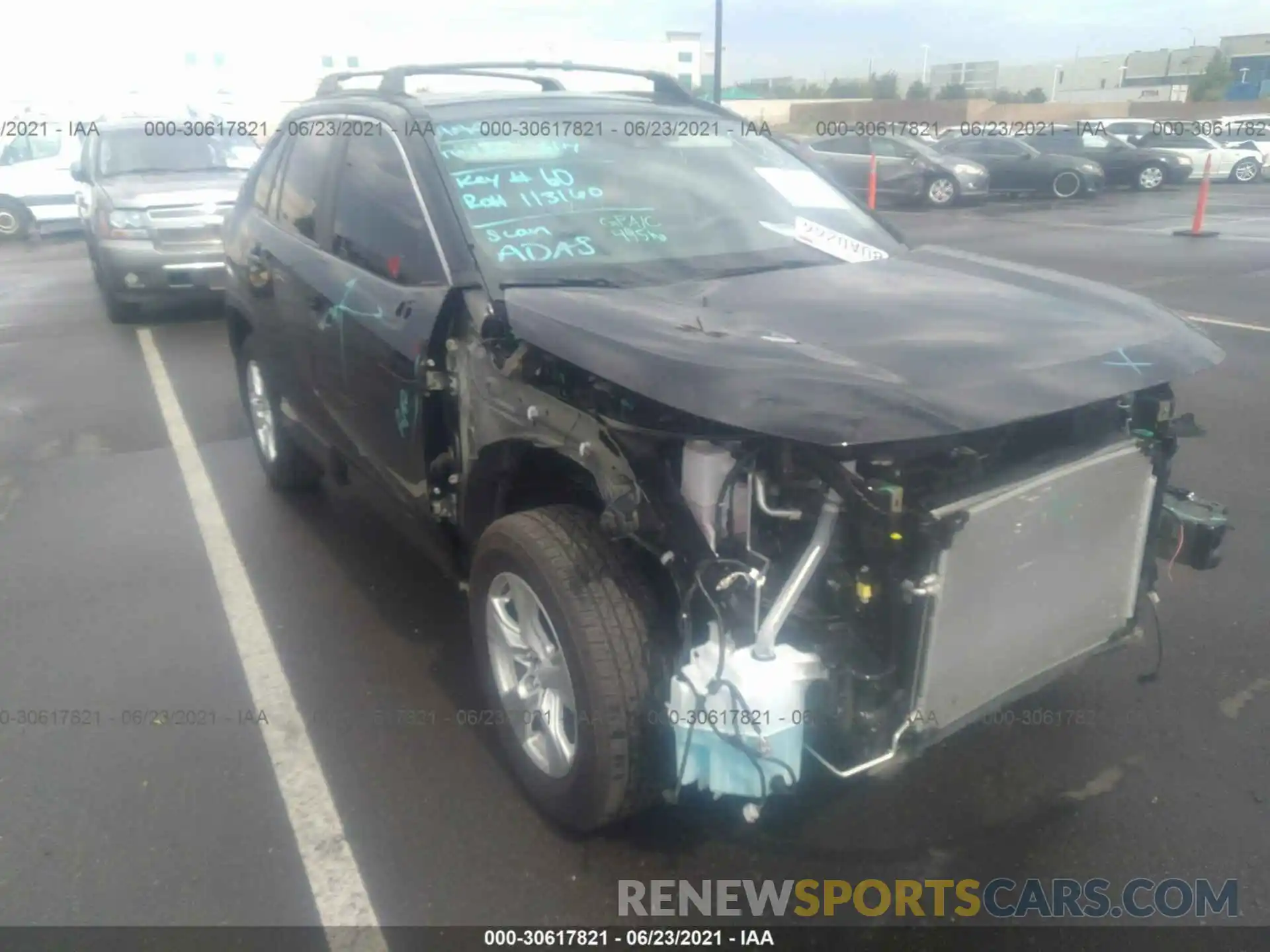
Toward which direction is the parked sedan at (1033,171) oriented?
to the viewer's right

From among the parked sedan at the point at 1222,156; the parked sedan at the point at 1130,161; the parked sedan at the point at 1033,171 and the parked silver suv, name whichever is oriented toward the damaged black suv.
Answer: the parked silver suv

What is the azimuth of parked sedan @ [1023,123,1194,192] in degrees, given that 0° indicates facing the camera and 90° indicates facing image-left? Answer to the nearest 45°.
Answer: approximately 270°

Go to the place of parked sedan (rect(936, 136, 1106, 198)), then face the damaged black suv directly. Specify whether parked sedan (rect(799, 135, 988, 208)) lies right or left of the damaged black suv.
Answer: right

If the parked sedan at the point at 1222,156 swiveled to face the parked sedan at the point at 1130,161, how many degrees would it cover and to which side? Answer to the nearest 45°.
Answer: approximately 135° to its right

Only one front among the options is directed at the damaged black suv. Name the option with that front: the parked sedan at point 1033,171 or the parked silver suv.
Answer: the parked silver suv

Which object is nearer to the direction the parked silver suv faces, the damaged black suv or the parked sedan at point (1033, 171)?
the damaged black suv

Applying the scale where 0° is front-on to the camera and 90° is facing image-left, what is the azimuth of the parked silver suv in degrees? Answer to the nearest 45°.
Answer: approximately 0°

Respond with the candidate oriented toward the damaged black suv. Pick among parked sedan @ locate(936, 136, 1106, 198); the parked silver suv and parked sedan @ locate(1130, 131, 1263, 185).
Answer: the parked silver suv

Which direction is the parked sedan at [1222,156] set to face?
to the viewer's right
